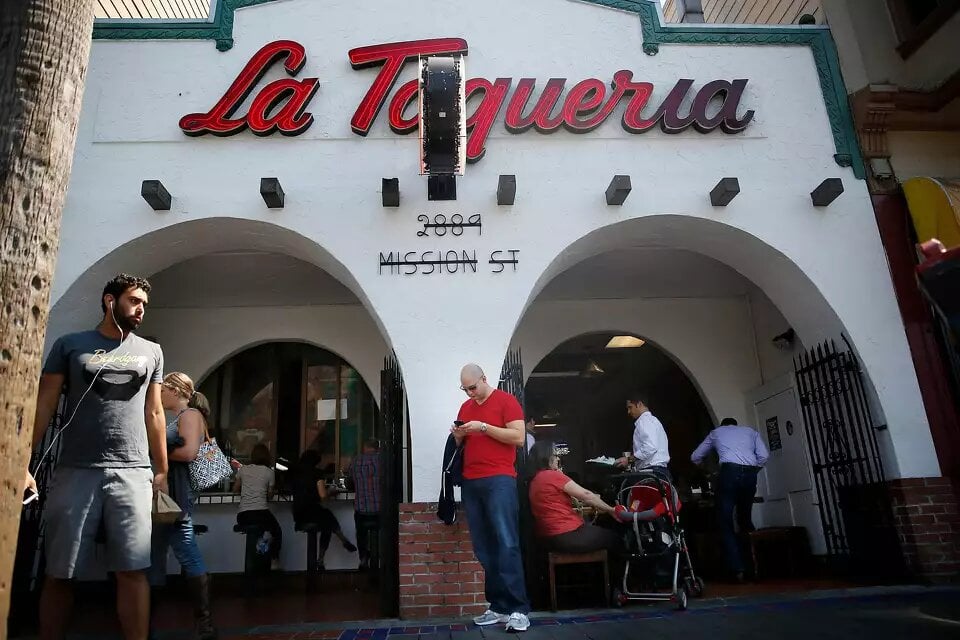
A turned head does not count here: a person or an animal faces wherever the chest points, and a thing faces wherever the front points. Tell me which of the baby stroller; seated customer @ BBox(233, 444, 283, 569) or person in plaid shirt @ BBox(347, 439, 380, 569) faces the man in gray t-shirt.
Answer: the baby stroller

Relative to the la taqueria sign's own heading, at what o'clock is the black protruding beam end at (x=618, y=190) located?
The black protruding beam end is roughly at 9 o'clock from the la taqueria sign.

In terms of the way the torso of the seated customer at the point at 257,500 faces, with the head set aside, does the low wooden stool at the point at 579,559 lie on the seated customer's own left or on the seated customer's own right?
on the seated customer's own right

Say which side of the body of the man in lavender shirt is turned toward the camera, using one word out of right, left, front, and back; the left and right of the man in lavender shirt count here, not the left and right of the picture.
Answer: back

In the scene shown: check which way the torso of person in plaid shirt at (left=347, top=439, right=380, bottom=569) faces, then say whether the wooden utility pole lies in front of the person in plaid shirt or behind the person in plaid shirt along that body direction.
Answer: behind

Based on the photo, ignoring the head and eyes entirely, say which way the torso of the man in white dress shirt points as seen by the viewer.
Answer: to the viewer's left

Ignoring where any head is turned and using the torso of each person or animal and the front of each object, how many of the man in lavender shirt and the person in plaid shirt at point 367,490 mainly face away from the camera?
2

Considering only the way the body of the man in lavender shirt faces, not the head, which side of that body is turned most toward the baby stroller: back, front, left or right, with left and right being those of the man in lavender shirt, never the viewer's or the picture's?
back

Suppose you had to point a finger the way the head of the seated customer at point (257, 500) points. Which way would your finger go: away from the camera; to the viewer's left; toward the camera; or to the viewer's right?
away from the camera

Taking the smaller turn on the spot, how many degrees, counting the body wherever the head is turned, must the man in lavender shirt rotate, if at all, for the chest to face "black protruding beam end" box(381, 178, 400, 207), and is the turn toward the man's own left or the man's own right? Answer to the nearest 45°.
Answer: approximately 135° to the man's own left

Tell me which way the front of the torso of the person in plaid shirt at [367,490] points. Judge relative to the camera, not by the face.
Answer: away from the camera
